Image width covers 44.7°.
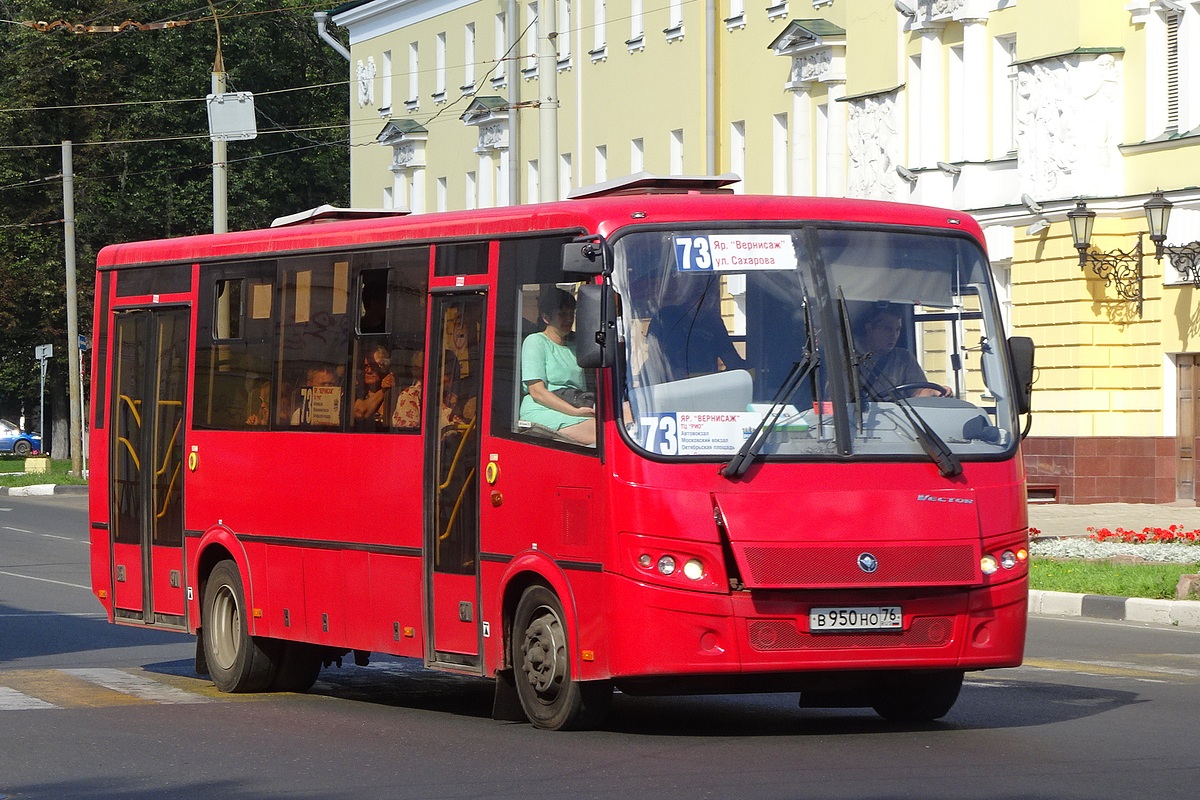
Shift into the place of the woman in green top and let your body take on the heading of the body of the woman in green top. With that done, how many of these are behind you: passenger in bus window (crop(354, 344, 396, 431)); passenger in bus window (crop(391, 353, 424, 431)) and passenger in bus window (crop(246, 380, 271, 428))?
3

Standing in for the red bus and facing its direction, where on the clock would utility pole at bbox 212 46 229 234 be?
The utility pole is roughly at 7 o'clock from the red bus.

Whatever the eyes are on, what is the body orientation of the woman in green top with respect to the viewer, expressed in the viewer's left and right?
facing the viewer and to the right of the viewer

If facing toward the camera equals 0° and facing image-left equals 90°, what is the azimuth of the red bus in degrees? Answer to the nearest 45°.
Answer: approximately 315°

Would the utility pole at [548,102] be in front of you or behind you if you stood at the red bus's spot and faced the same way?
behind

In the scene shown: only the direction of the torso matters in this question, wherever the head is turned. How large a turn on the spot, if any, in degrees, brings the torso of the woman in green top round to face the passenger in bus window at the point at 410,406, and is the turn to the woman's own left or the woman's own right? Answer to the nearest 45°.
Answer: approximately 180°

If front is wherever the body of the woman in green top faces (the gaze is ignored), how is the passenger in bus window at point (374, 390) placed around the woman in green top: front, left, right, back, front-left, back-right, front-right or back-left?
back

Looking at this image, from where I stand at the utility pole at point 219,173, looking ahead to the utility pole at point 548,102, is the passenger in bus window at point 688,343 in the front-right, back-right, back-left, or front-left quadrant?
front-right

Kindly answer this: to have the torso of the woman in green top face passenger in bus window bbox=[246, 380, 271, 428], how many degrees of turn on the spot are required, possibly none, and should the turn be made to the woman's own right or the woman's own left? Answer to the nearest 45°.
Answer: approximately 180°
